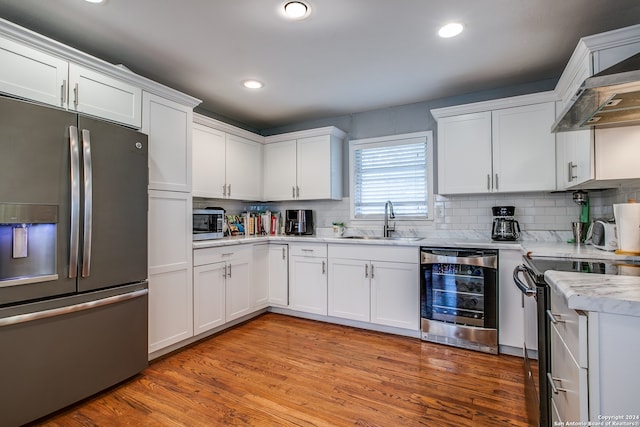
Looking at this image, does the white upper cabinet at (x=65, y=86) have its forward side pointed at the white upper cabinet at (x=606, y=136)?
yes

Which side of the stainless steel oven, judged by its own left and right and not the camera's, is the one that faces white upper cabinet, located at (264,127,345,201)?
front

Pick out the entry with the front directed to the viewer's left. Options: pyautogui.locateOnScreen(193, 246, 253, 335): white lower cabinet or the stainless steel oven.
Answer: the stainless steel oven

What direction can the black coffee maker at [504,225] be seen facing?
toward the camera

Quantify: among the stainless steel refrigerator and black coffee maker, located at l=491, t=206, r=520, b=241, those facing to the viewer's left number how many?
0

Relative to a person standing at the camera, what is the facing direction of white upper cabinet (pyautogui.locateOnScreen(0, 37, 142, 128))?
facing the viewer and to the right of the viewer

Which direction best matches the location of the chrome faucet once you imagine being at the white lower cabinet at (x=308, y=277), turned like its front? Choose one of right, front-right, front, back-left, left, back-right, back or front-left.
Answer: back-left
